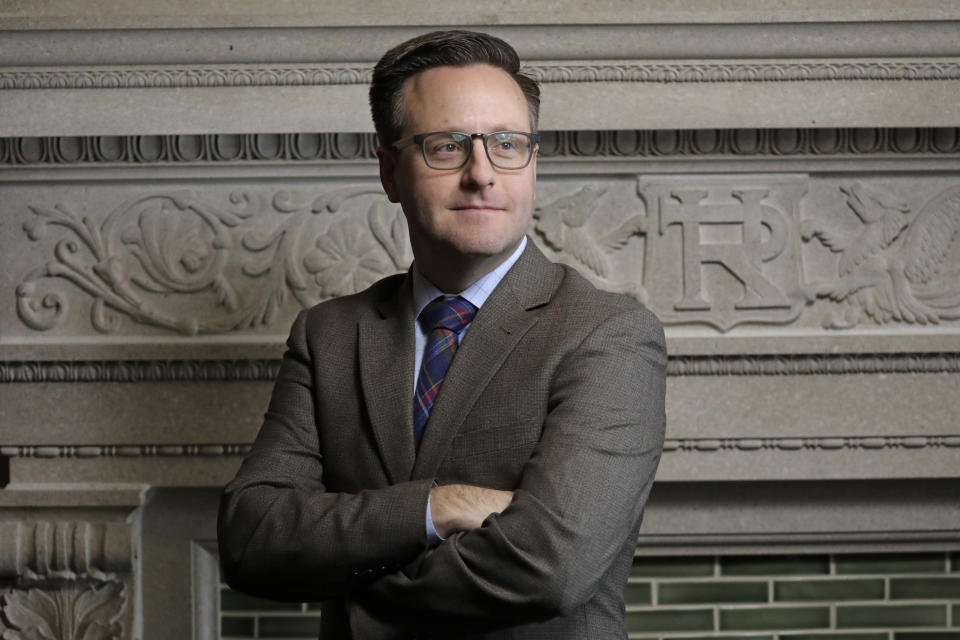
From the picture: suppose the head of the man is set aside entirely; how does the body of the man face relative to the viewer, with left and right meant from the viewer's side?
facing the viewer and to the left of the viewer
